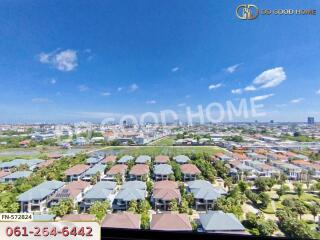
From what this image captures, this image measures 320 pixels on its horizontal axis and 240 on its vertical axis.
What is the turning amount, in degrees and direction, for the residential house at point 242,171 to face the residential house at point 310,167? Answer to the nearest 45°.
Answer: approximately 90° to its left

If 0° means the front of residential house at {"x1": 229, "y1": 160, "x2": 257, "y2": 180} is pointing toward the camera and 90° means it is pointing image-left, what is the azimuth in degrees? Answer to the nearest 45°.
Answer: approximately 0°

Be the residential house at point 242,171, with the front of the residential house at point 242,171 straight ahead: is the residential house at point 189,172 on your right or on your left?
on your right

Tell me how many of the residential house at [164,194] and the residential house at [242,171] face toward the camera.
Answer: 2

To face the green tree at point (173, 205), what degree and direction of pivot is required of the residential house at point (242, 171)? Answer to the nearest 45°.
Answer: approximately 45° to its right

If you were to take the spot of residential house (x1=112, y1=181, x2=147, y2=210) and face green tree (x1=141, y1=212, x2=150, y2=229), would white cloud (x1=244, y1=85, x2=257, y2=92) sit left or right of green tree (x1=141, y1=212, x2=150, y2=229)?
left
